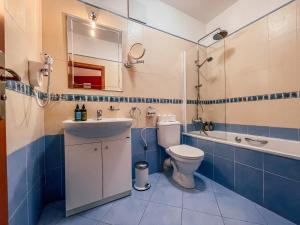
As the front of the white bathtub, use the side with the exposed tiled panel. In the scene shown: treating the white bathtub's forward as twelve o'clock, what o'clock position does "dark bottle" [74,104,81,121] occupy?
The dark bottle is roughly at 12 o'clock from the white bathtub.

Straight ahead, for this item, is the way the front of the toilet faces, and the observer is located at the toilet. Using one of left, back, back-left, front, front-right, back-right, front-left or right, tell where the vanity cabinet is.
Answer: right

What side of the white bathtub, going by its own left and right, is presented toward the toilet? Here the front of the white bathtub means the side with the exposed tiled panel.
front

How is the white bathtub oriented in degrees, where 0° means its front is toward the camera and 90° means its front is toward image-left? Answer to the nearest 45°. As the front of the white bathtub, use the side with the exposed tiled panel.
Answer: approximately 45°

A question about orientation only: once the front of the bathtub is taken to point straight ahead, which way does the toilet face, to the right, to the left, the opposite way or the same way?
to the left

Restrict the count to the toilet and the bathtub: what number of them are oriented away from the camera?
0

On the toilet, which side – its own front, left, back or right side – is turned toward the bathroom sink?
right

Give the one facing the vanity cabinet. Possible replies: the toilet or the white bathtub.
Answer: the white bathtub

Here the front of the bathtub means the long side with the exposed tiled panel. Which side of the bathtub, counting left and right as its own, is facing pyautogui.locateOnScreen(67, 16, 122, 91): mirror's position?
front

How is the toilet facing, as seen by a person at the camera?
facing the viewer and to the right of the viewer

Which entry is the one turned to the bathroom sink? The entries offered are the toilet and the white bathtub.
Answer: the white bathtub
